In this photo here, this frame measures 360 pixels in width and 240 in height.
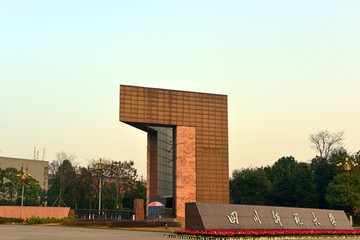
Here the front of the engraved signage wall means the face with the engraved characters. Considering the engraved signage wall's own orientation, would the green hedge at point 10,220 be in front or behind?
behind

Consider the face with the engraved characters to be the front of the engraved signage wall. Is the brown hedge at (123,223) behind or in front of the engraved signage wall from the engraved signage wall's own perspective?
behind

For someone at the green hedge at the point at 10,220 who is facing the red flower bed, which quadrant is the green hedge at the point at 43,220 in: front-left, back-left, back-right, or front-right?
front-left

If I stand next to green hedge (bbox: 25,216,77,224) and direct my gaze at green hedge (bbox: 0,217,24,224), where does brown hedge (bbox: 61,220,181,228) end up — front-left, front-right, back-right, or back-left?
back-left

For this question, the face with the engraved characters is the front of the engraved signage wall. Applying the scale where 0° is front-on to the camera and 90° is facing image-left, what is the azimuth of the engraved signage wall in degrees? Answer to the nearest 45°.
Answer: approximately 315°

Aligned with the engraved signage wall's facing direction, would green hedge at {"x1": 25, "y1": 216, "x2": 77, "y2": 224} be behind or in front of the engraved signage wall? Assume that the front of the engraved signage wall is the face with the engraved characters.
behind
